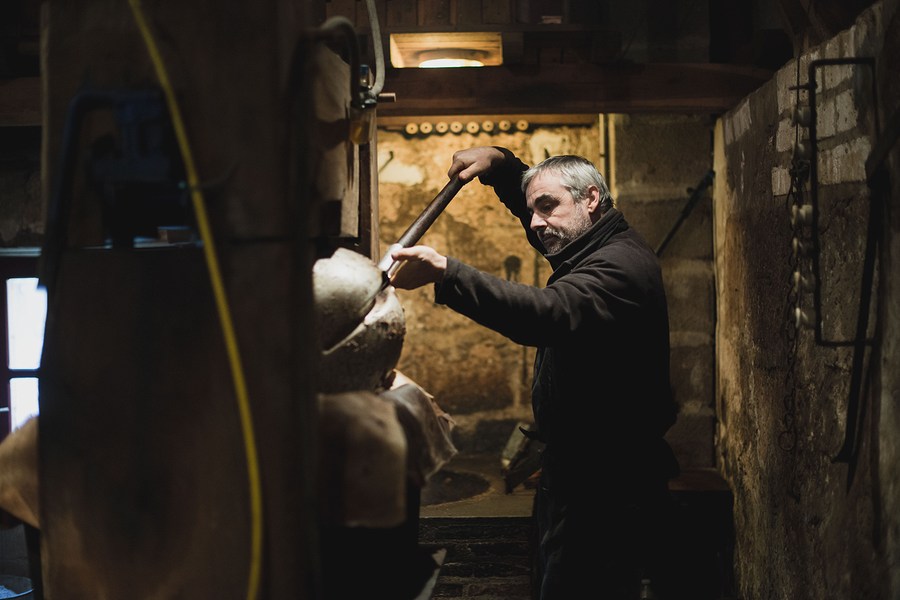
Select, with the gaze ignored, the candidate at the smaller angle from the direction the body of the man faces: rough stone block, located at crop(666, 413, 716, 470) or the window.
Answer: the window

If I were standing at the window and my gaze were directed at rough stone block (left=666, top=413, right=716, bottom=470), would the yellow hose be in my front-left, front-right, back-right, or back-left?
front-right

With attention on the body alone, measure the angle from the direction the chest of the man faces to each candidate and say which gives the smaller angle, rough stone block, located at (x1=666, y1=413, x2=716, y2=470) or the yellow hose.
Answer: the yellow hose

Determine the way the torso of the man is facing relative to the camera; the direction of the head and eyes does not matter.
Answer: to the viewer's left

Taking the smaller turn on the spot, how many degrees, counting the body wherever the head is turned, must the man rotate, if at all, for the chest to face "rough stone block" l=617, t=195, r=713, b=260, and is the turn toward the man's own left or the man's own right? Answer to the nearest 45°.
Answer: approximately 90° to the man's own right

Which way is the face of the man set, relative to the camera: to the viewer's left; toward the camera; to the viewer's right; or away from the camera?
to the viewer's left

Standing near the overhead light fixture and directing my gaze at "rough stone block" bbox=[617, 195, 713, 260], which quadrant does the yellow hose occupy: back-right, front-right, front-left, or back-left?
back-right
